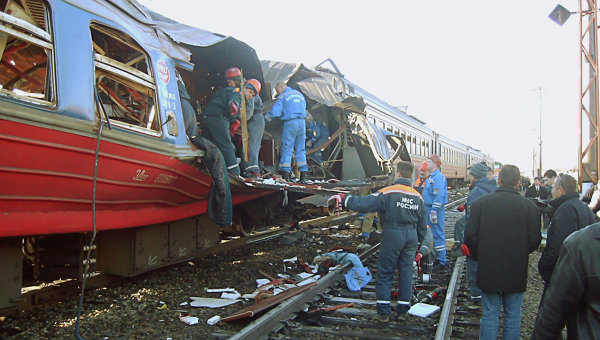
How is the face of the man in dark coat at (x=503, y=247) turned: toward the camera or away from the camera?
away from the camera

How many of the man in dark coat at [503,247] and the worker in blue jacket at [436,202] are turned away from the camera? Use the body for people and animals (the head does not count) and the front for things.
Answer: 1

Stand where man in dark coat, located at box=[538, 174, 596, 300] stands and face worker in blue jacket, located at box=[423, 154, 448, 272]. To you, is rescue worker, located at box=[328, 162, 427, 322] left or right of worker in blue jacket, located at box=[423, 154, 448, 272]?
left

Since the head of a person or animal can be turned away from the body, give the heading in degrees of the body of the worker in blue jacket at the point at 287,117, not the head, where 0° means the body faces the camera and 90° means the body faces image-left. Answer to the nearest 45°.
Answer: approximately 135°

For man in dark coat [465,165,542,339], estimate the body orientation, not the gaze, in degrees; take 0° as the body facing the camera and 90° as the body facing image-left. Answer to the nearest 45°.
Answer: approximately 180°

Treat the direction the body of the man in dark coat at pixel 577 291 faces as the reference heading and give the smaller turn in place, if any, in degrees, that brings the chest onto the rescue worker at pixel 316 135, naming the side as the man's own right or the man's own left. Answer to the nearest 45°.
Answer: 0° — they already face them

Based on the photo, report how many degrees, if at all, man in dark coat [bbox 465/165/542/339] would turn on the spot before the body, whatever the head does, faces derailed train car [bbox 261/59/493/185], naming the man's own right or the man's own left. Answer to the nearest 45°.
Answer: approximately 45° to the man's own left

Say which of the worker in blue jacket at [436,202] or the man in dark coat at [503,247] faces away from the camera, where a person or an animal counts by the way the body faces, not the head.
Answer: the man in dark coat

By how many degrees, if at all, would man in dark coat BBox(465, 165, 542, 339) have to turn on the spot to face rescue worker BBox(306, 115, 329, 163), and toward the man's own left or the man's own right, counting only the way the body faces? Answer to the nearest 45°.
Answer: approximately 45° to the man's own left
